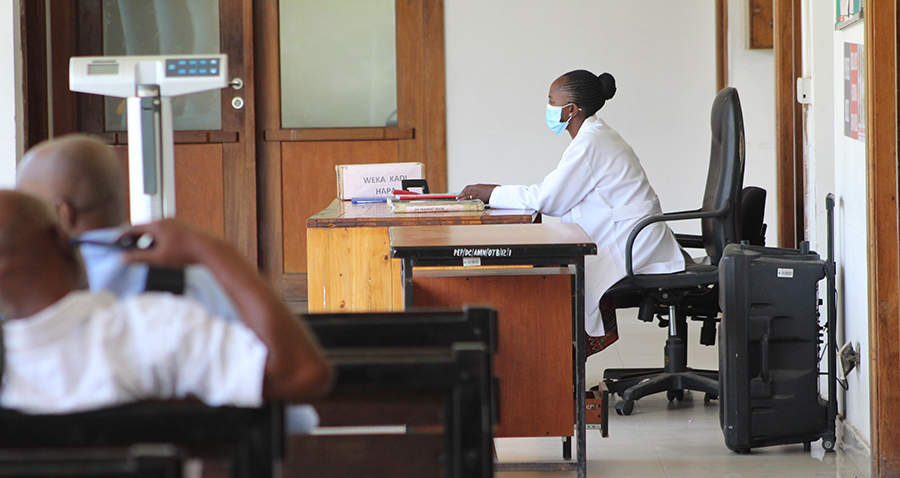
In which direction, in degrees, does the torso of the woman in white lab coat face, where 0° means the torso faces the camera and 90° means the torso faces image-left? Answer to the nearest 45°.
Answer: approximately 90°

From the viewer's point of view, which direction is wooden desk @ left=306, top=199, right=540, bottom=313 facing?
to the viewer's right

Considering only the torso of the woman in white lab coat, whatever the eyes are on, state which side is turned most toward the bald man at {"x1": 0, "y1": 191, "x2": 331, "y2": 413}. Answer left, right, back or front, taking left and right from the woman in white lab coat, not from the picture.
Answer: left

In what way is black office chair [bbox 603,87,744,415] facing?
to the viewer's left

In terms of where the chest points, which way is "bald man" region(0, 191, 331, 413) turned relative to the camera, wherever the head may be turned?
away from the camera

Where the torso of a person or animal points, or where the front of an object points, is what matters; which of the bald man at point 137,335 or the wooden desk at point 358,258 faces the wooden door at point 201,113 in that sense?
the bald man
